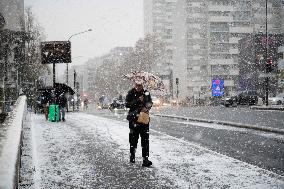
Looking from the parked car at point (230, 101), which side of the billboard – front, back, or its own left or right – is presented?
left

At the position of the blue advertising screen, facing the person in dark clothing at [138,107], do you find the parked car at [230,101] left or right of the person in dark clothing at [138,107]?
left

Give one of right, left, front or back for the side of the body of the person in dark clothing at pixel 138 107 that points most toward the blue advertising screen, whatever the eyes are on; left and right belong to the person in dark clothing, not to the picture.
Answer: back

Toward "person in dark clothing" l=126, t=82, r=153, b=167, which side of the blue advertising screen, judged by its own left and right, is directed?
front

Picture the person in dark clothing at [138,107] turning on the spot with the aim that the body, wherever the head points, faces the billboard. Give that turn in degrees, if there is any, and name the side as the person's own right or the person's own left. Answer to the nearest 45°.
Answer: approximately 180°

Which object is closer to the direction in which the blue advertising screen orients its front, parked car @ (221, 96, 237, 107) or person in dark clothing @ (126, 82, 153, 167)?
the person in dark clothing

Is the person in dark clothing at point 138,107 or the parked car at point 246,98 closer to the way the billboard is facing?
the person in dark clothing

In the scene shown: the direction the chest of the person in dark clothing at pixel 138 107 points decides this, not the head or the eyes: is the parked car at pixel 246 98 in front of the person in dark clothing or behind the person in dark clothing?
behind

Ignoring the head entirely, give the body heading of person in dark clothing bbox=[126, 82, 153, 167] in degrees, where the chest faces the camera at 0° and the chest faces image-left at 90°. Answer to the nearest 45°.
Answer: approximately 0°

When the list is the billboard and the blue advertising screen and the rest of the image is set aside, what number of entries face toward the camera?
2
